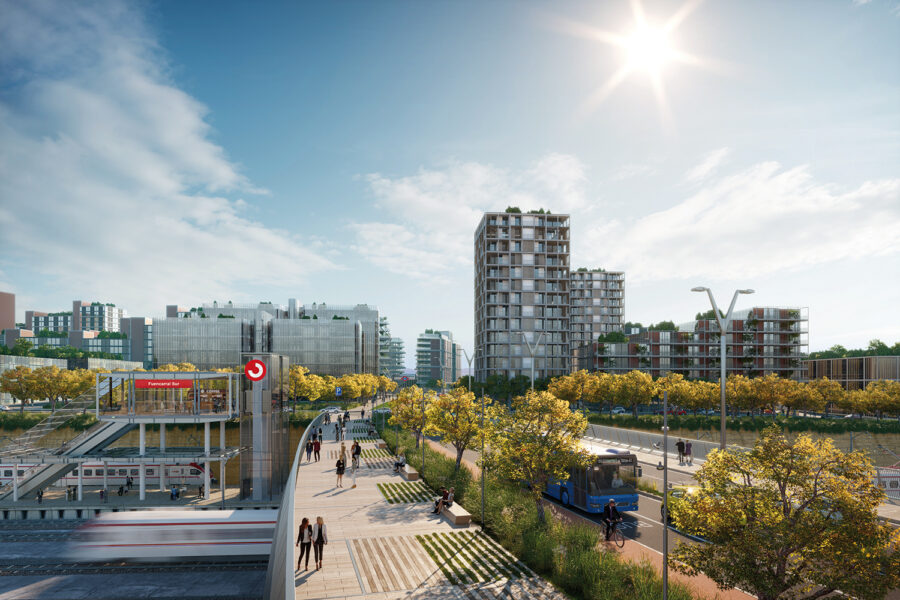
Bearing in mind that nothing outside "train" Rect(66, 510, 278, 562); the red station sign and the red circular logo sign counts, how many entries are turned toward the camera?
2

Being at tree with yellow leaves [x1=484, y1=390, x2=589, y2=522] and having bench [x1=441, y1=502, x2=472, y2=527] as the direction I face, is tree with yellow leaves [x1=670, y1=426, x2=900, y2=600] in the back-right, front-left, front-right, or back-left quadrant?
back-left

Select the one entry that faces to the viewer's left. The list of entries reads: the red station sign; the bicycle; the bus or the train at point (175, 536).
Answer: the train

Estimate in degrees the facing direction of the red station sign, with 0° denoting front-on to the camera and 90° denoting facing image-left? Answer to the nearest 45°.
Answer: approximately 0°

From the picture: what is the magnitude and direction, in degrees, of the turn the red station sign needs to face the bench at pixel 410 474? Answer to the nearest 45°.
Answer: approximately 45° to its left

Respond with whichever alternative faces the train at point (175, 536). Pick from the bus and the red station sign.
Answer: the red station sign

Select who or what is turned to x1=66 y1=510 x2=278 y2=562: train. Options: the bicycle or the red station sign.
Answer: the red station sign

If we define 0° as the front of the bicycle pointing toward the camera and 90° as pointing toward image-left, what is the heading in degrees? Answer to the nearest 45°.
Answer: approximately 315°

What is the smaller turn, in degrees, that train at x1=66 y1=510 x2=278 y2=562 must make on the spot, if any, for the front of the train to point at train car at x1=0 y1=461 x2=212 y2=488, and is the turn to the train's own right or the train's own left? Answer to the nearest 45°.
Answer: approximately 90° to the train's own right

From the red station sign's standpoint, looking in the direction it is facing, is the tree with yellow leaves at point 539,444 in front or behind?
in front
